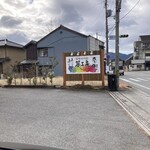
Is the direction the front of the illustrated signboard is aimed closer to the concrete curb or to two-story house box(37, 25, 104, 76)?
the concrete curb

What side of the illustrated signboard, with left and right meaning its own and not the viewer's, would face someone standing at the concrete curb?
front

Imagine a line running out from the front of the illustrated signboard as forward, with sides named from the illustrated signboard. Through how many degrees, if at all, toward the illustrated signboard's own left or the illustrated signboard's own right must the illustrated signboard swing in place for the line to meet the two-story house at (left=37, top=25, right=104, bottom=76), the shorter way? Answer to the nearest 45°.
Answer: approximately 180°

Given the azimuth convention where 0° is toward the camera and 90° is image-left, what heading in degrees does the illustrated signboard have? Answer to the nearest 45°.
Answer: approximately 0°

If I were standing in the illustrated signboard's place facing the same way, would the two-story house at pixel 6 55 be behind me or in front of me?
behind

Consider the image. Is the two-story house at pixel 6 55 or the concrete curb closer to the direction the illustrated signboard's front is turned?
the concrete curb
